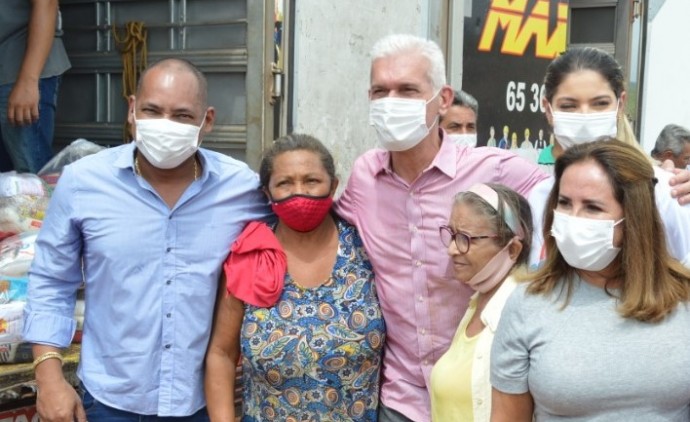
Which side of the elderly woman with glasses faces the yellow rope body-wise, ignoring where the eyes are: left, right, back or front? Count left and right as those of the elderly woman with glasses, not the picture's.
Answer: right

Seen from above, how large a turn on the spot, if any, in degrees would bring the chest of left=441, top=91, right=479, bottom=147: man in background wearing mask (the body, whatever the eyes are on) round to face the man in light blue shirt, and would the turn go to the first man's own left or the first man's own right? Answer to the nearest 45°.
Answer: approximately 45° to the first man's own right

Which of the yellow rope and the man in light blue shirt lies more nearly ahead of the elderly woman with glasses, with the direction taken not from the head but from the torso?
the man in light blue shirt

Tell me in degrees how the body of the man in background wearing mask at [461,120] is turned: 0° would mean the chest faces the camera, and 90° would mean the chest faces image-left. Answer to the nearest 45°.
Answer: approximately 0°

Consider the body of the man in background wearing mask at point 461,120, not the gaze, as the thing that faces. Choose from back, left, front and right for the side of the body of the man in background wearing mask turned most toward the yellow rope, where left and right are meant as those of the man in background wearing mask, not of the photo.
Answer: right

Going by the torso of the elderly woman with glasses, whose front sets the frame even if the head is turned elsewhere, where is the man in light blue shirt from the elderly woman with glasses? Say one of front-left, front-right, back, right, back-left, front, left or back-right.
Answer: front-right

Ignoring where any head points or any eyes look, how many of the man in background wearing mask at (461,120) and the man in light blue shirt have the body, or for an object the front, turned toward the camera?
2

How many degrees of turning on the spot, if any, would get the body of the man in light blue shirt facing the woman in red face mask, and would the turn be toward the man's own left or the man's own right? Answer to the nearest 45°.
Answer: approximately 90° to the man's own left

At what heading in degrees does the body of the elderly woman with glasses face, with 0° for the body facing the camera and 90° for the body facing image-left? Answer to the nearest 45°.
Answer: approximately 45°
